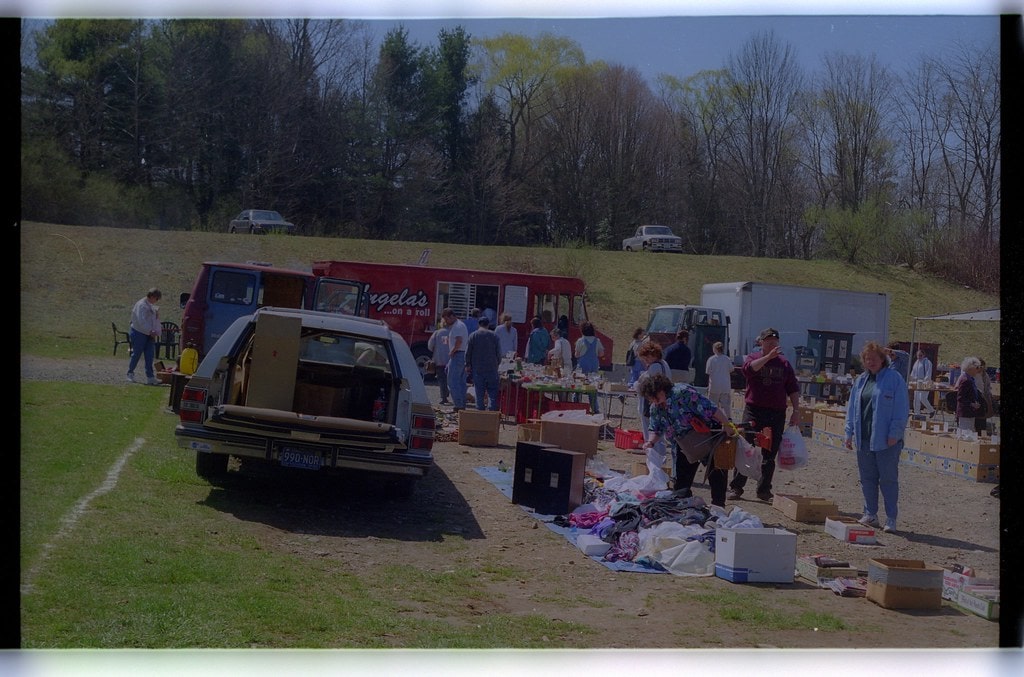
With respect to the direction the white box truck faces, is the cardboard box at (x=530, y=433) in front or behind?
in front

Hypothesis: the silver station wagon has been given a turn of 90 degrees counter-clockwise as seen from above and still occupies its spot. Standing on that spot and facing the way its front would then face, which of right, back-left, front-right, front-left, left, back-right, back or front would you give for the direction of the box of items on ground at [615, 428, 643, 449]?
back-right

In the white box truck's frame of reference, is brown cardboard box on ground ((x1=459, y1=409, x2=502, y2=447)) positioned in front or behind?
in front

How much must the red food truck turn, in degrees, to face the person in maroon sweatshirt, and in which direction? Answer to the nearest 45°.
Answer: approximately 90° to its right

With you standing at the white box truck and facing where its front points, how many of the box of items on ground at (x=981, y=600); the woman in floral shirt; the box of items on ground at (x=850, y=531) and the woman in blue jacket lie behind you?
0

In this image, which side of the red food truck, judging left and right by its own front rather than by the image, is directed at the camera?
right

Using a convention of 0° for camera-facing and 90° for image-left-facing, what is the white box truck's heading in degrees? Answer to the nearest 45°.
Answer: approximately 45°

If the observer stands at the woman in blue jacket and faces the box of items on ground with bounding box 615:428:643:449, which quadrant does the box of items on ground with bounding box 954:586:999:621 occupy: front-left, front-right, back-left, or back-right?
back-left

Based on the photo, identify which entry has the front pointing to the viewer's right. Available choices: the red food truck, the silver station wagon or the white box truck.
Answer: the red food truck

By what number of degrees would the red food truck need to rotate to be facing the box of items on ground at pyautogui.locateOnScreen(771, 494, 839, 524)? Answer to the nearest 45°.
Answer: approximately 90° to its right

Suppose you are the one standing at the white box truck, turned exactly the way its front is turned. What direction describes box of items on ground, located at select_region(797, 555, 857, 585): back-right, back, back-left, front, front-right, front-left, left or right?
front-left

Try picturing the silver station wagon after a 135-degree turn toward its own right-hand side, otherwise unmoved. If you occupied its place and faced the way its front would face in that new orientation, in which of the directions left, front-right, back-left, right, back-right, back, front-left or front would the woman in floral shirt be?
front-left

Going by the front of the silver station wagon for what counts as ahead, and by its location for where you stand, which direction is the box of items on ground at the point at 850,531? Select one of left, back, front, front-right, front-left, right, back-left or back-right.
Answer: right

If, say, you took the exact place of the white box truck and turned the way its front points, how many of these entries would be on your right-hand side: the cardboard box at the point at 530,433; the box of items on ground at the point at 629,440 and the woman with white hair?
0

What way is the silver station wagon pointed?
away from the camera

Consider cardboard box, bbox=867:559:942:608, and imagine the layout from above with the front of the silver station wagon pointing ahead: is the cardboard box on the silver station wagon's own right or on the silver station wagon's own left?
on the silver station wagon's own right

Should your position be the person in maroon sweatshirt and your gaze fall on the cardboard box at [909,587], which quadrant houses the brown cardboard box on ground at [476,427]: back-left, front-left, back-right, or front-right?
back-right
